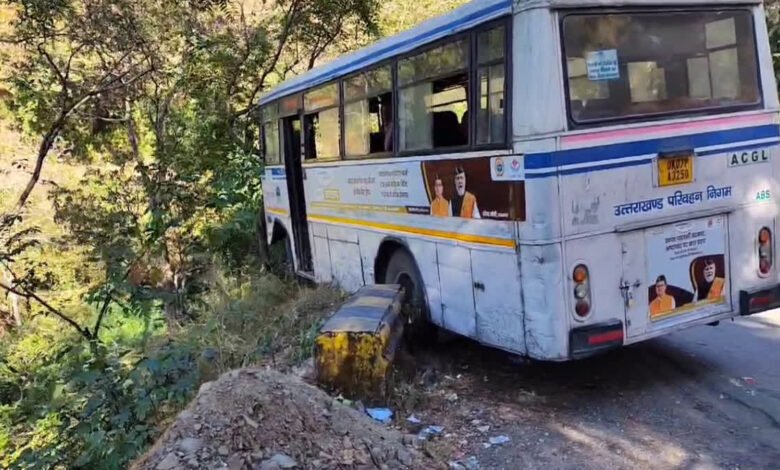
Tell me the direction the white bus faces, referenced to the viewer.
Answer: facing away from the viewer and to the left of the viewer

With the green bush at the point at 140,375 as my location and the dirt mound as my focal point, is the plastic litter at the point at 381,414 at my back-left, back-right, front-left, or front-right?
front-left

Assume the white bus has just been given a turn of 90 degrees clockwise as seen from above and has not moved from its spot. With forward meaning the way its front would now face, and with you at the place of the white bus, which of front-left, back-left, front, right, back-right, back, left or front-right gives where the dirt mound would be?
back
